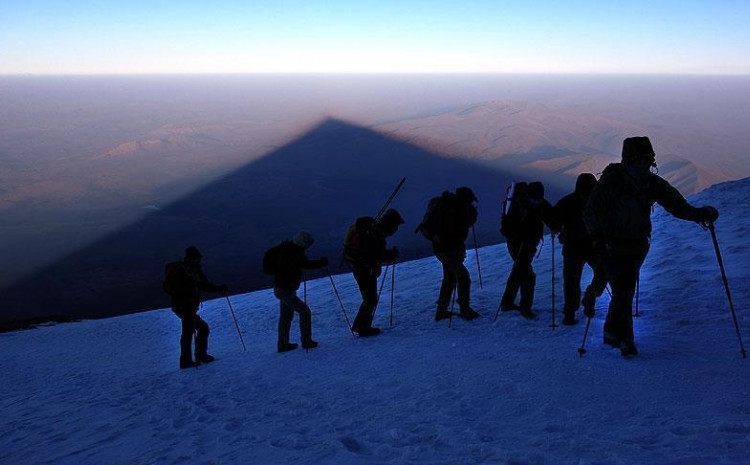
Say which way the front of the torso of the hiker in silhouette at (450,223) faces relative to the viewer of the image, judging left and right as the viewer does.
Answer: facing to the right of the viewer

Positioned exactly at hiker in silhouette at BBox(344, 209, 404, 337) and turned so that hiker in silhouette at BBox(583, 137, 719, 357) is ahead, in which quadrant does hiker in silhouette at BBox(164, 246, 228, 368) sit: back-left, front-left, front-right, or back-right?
back-right

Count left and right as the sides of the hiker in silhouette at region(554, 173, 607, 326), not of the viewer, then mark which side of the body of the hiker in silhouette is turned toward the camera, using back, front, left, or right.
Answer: right

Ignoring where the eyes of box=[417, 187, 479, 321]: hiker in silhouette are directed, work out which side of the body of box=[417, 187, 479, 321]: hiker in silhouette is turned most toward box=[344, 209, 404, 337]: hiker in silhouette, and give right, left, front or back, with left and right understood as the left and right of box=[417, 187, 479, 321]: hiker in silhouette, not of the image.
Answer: back

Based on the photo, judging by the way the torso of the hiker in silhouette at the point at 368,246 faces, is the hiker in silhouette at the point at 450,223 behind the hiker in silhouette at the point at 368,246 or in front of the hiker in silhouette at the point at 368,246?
in front

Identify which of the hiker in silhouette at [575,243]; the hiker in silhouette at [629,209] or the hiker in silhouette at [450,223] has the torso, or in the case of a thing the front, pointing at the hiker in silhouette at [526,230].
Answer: the hiker in silhouette at [450,223]

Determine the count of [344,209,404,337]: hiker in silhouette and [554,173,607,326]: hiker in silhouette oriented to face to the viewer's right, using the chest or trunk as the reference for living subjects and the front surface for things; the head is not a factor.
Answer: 2

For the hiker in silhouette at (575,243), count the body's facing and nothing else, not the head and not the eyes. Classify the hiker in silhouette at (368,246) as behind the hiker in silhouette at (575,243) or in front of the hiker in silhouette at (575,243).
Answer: behind

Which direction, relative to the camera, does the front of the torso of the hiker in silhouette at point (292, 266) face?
to the viewer's right

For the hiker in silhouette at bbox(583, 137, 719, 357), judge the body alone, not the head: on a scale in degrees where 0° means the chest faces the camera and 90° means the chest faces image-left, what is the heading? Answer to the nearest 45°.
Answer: approximately 315°

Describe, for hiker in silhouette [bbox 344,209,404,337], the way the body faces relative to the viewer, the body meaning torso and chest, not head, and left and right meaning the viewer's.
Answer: facing to the right of the viewer

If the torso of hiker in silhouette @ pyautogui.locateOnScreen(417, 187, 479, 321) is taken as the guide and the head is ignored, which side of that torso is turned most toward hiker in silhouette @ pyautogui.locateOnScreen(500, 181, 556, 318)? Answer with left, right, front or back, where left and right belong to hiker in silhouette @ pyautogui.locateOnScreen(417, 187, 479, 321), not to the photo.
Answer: front
